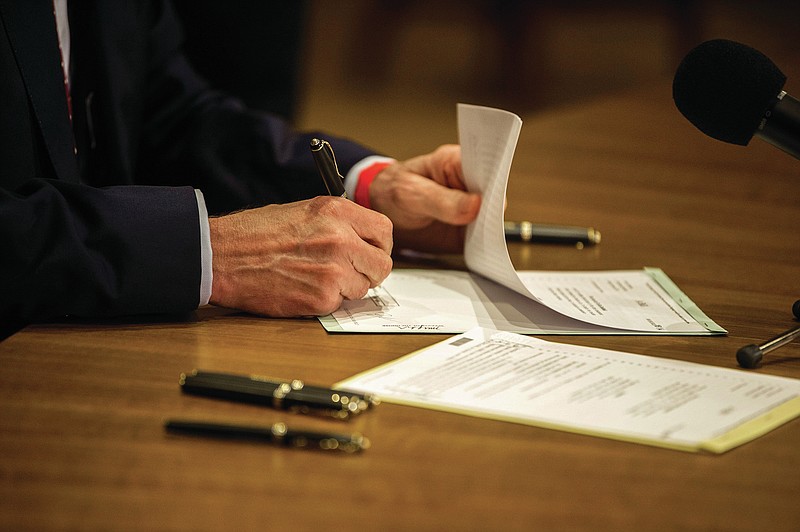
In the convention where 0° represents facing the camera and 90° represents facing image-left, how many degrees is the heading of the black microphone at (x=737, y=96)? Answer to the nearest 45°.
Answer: approximately 90°
